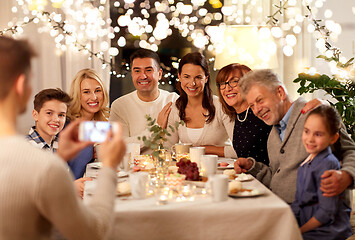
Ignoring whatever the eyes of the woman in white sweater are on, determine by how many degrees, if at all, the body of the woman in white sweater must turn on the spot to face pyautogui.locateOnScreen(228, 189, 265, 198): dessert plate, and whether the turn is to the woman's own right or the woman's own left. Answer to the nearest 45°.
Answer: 0° — they already face it

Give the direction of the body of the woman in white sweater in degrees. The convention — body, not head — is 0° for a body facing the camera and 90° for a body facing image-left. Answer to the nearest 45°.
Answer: approximately 0°

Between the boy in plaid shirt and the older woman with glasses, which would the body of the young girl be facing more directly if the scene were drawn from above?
the boy in plaid shirt

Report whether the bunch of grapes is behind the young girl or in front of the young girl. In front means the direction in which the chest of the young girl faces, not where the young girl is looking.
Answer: in front

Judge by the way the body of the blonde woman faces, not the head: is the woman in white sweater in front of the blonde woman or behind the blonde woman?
in front

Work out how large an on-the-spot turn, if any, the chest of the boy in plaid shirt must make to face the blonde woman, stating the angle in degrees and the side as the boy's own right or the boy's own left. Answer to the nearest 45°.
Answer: approximately 90° to the boy's own left

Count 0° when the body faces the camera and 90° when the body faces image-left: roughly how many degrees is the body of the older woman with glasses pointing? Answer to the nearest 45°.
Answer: approximately 45°

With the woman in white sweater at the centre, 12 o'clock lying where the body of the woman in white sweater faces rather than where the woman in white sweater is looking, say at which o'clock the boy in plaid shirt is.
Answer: The boy in plaid shirt is roughly at 2 o'clock from the woman in white sweater.

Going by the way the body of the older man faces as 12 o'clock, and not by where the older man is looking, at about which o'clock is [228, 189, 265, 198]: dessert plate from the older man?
The dessert plate is roughly at 11 o'clock from the older man.

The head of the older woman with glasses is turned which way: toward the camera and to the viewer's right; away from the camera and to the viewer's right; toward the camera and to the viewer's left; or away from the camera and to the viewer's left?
toward the camera and to the viewer's left
